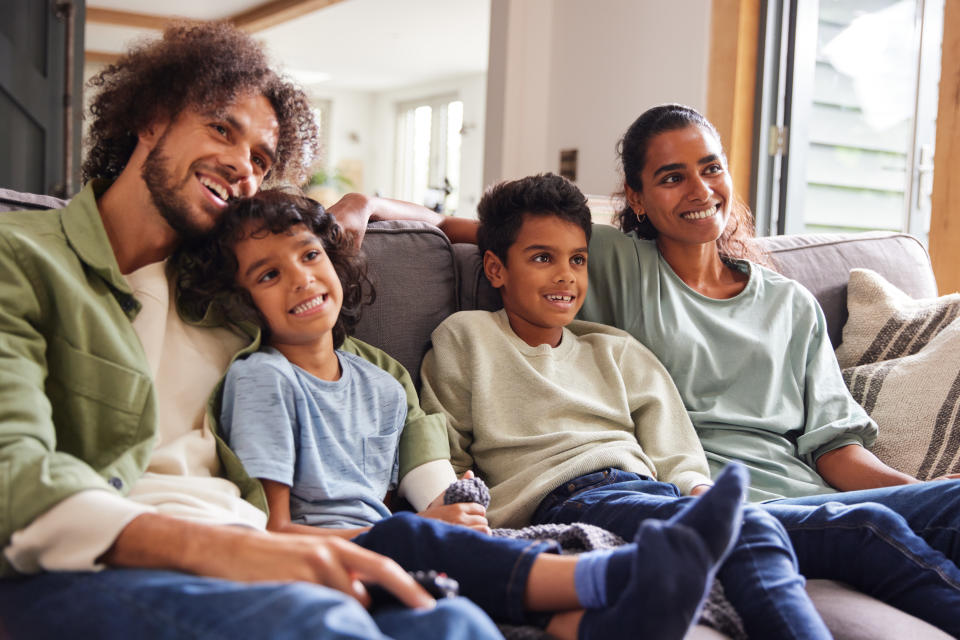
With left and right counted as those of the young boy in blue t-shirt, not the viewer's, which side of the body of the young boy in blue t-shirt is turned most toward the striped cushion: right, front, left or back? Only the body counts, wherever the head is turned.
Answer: left

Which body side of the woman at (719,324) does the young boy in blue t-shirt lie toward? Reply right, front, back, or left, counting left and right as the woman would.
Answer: right

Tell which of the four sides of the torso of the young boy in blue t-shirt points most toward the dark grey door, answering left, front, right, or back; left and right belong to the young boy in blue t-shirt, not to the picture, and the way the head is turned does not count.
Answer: back

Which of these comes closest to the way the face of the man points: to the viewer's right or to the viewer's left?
to the viewer's right

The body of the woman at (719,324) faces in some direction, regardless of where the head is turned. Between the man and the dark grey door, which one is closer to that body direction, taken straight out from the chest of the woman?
the man

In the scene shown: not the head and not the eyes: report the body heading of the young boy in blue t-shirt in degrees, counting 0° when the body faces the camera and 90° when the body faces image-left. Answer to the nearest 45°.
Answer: approximately 315°

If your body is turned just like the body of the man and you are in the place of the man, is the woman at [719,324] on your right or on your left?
on your left

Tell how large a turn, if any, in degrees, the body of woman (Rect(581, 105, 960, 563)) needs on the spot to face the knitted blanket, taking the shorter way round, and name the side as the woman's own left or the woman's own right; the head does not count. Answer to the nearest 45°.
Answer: approximately 45° to the woman's own right

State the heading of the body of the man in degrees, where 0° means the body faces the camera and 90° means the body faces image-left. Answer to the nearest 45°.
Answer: approximately 315°

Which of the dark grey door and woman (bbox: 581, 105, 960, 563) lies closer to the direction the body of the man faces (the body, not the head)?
the woman
